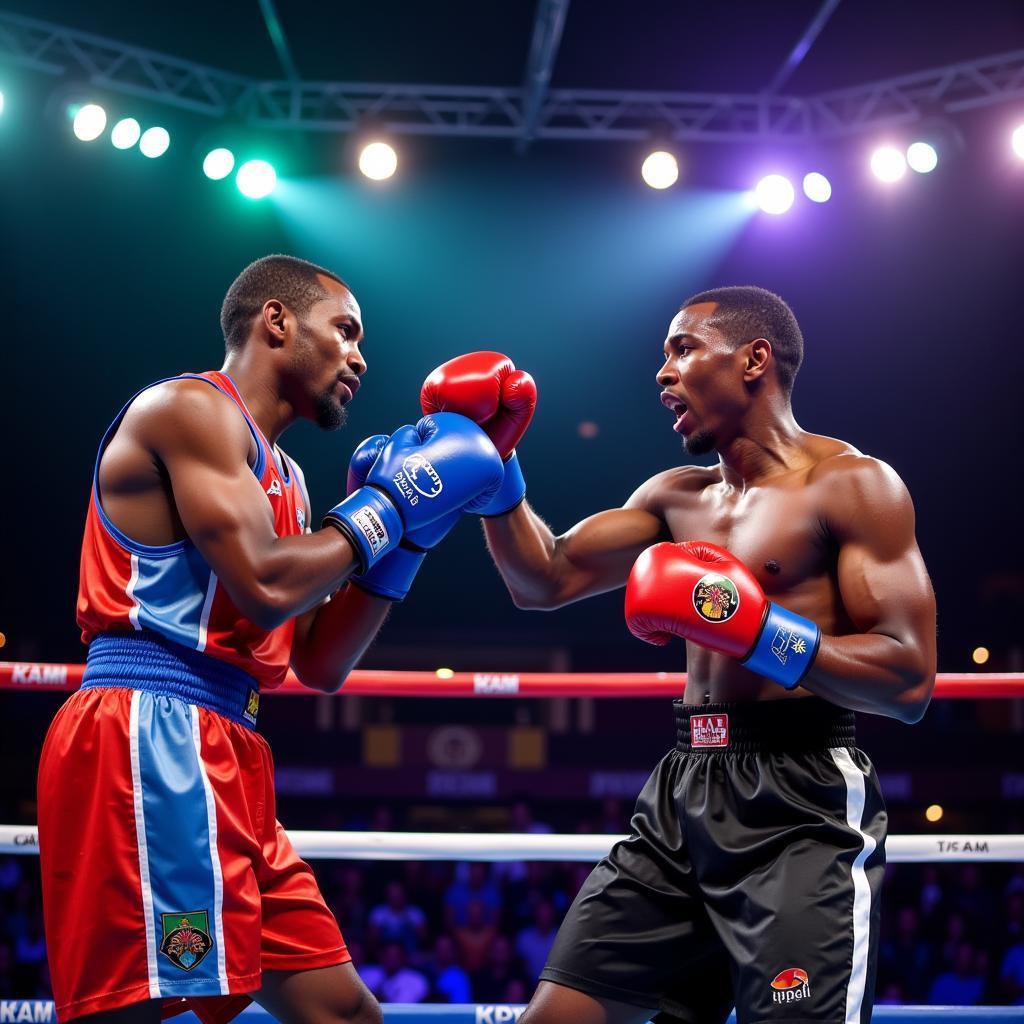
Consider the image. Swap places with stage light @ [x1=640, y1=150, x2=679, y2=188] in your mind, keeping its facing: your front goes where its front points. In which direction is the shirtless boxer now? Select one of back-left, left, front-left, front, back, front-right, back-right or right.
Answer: front

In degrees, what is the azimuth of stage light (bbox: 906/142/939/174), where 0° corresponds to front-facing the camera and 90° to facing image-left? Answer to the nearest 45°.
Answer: approximately 0°

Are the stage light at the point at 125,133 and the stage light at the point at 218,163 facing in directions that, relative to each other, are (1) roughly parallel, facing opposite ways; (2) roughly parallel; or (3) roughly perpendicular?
roughly parallel

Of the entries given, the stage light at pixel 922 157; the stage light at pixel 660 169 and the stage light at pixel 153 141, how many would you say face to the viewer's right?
0

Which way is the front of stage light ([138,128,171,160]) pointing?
toward the camera

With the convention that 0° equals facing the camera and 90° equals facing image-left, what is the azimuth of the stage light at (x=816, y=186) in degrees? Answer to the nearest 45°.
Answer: approximately 0°

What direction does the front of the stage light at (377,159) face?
toward the camera

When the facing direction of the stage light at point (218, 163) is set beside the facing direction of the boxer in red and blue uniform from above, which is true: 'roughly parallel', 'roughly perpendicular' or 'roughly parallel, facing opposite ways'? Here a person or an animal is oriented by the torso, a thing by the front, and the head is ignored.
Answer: roughly perpendicular

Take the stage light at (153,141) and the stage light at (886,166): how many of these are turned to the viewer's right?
0

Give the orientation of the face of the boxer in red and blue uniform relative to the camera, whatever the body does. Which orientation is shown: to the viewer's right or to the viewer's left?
to the viewer's right

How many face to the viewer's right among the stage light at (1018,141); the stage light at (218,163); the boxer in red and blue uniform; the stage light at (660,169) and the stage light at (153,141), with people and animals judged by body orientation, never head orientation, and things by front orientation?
1

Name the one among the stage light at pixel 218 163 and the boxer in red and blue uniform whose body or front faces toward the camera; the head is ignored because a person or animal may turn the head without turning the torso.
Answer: the stage light

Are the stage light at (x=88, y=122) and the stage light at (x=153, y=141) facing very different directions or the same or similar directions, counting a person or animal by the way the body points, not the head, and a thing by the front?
same or similar directions

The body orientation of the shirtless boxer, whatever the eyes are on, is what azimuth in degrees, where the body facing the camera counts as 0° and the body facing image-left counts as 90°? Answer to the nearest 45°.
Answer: approximately 45°
